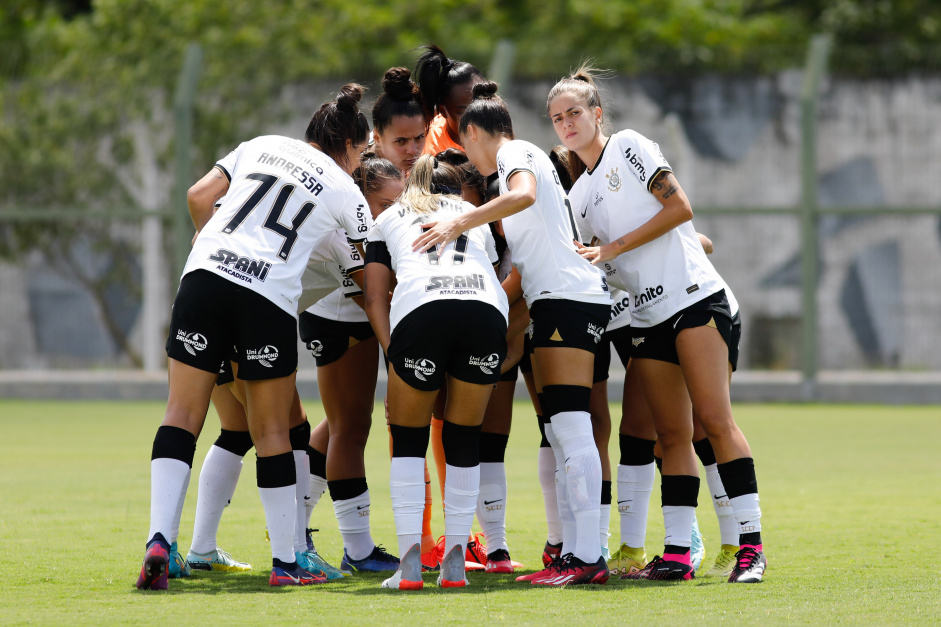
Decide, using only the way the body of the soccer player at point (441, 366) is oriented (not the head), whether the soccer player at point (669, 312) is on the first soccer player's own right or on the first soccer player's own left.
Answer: on the first soccer player's own right

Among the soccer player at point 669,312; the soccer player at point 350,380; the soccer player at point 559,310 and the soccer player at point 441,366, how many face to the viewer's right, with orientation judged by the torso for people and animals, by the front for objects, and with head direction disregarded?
1

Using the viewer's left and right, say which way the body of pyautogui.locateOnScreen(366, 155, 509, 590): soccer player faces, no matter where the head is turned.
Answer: facing away from the viewer

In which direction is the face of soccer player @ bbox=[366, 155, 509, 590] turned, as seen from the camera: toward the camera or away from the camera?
away from the camera

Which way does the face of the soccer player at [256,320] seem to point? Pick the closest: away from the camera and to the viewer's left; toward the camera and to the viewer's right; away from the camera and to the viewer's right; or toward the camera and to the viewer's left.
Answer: away from the camera and to the viewer's right

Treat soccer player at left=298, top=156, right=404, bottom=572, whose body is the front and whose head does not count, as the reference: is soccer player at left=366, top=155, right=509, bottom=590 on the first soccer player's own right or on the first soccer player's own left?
on the first soccer player's own right

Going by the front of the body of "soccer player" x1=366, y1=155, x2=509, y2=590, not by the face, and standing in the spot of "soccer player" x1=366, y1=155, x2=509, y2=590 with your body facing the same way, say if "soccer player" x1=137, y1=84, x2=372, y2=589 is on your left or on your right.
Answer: on your left

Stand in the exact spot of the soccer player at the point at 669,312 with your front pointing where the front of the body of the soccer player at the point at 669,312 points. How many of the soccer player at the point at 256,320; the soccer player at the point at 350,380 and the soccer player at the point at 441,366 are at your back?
0

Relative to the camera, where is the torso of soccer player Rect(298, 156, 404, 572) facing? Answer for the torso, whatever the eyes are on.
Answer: to the viewer's right

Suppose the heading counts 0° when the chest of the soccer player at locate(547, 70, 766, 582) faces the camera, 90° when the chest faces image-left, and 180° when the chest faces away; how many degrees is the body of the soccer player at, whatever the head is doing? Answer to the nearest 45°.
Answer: approximately 45°

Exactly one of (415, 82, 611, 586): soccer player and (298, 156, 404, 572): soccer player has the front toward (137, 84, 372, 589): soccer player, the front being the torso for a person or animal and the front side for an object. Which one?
(415, 82, 611, 586): soccer player

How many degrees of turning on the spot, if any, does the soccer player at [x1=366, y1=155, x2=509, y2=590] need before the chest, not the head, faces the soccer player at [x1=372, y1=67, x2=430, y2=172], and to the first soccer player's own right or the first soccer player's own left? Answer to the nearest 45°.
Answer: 0° — they already face them
